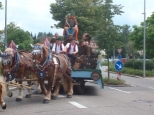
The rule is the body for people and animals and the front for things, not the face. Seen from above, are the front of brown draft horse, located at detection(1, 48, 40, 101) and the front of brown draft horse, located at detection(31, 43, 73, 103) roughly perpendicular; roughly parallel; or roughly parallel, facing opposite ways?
roughly parallel

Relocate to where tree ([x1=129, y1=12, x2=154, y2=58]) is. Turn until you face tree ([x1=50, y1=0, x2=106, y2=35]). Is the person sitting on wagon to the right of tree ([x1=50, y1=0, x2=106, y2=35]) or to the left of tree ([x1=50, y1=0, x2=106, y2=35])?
left

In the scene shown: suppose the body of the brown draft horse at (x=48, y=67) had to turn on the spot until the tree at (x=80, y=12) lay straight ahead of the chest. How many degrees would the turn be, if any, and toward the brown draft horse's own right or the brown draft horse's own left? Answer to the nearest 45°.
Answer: approximately 135° to the brown draft horse's own right

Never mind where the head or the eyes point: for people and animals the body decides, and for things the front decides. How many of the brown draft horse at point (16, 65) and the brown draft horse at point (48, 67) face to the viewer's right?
0

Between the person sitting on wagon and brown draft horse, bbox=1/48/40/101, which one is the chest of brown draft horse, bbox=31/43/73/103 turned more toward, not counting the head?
the brown draft horse

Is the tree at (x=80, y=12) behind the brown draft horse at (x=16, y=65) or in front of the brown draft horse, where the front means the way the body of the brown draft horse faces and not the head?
behind

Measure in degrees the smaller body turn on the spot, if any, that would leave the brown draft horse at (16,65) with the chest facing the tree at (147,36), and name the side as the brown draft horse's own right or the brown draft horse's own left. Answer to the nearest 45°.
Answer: approximately 180°

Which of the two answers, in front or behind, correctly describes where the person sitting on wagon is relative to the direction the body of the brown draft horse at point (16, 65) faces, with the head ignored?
behind

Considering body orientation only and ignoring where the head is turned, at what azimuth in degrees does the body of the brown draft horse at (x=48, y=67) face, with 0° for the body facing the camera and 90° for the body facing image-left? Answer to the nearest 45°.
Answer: approximately 45°

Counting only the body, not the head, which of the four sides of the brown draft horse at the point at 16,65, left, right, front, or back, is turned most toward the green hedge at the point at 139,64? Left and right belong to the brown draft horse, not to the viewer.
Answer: back

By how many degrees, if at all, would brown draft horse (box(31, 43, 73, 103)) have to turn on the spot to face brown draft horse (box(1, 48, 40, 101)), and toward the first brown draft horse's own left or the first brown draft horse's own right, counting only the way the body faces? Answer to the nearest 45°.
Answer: approximately 45° to the first brown draft horse's own right
